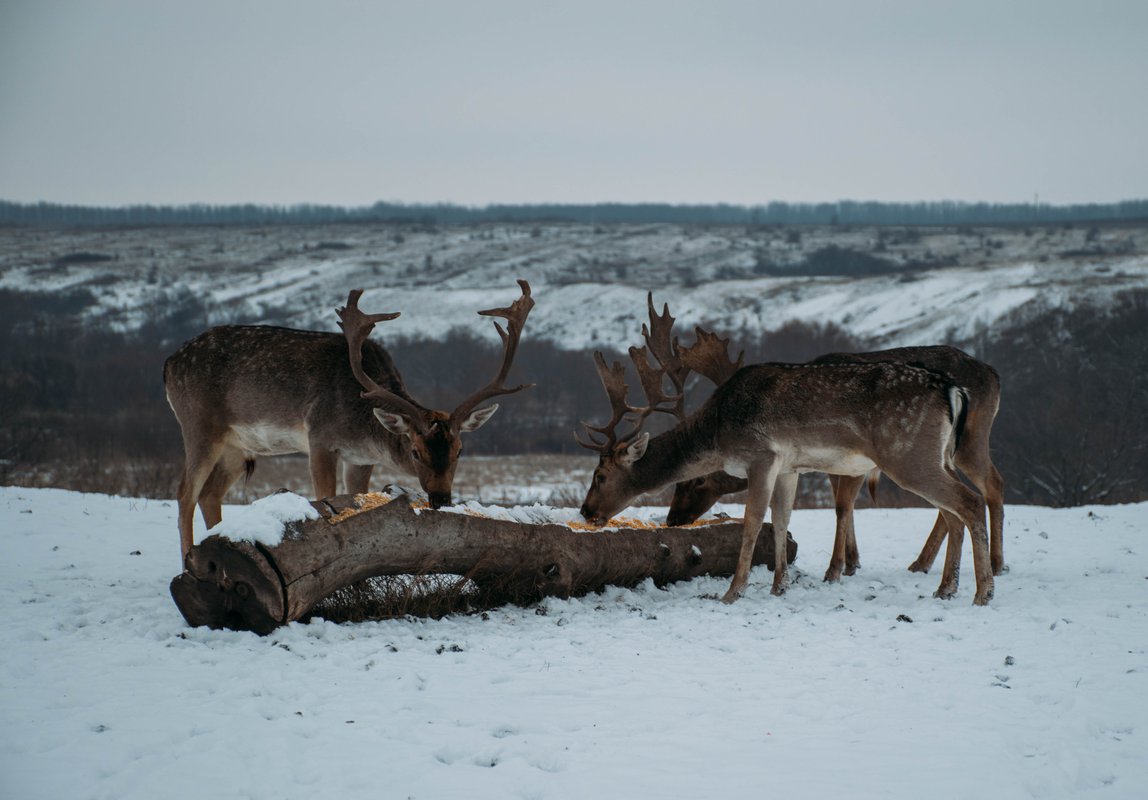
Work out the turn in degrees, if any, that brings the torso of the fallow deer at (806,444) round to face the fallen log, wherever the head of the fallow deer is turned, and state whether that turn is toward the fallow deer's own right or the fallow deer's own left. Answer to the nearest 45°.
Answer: approximately 45° to the fallow deer's own left

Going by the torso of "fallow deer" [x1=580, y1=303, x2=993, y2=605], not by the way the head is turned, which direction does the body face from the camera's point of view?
to the viewer's left

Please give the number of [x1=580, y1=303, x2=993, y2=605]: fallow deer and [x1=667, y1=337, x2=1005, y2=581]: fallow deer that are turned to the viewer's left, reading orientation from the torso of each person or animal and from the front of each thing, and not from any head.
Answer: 2

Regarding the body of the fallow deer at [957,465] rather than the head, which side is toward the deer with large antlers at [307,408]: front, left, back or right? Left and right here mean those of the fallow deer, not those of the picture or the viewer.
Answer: front

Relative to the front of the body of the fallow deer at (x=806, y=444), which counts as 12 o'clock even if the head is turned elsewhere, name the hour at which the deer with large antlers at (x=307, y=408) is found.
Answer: The deer with large antlers is roughly at 12 o'clock from the fallow deer.

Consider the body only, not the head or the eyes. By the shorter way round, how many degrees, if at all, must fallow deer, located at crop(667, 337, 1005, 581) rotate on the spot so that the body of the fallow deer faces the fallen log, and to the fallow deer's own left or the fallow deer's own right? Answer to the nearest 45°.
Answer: approximately 45° to the fallow deer's own left

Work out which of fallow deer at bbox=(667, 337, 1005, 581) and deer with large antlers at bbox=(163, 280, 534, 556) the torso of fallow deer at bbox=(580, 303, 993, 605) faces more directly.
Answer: the deer with large antlers

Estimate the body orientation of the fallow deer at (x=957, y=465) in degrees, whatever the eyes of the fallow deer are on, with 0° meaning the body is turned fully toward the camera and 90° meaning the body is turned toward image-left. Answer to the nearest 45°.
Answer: approximately 90°
